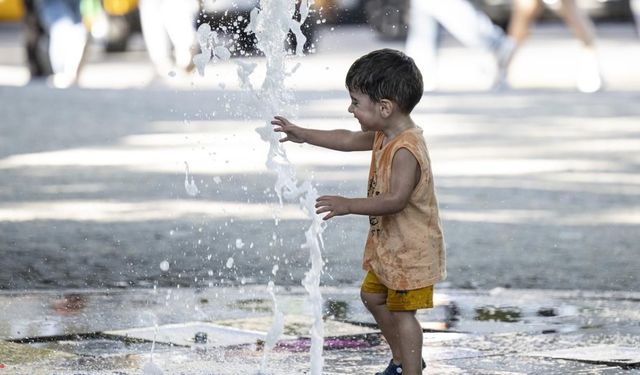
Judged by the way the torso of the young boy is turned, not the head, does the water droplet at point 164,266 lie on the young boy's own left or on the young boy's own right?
on the young boy's own right

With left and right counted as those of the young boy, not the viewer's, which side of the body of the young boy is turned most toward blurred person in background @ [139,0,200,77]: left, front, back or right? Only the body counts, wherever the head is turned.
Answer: right

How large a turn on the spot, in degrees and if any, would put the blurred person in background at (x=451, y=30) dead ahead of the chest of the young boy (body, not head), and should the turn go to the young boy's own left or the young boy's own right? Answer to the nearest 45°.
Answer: approximately 90° to the young boy's own right

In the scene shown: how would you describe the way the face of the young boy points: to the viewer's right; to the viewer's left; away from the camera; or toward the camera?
to the viewer's left

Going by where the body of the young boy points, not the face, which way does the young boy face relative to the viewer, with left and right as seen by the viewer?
facing to the left of the viewer

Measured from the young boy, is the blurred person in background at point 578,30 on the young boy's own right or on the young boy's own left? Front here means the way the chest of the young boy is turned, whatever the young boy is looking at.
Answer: on the young boy's own right
